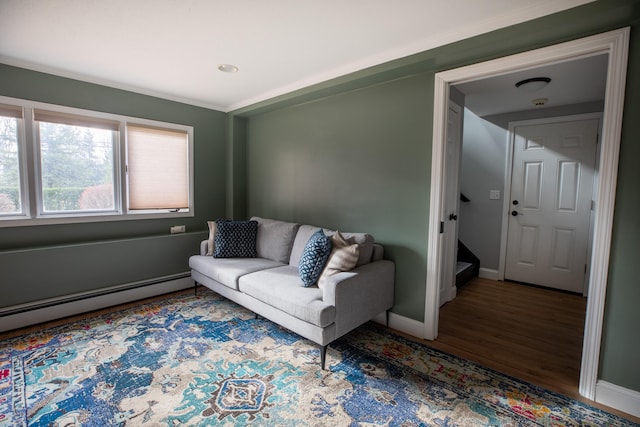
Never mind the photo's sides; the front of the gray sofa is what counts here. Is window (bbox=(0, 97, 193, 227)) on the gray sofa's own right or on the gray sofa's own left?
on the gray sofa's own right

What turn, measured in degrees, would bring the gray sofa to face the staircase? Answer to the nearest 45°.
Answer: approximately 180°

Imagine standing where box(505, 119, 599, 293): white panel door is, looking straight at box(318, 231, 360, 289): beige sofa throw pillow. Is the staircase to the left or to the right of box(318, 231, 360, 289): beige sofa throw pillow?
right

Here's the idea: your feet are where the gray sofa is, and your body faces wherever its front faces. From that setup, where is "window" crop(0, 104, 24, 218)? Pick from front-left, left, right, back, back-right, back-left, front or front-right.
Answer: front-right

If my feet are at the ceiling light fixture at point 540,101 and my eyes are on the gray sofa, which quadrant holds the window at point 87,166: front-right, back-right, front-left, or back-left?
front-right

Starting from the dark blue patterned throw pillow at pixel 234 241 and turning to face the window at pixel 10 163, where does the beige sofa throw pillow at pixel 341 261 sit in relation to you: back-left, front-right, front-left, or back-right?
back-left

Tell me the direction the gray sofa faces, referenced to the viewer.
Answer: facing the viewer and to the left of the viewer

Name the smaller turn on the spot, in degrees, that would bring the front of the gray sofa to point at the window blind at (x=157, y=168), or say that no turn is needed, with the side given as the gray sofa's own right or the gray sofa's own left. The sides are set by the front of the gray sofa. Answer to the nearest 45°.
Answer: approximately 90° to the gray sofa's own right

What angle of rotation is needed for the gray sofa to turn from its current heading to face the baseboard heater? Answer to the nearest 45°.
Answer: approximately 45° to its right

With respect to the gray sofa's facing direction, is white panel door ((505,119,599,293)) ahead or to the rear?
to the rear
